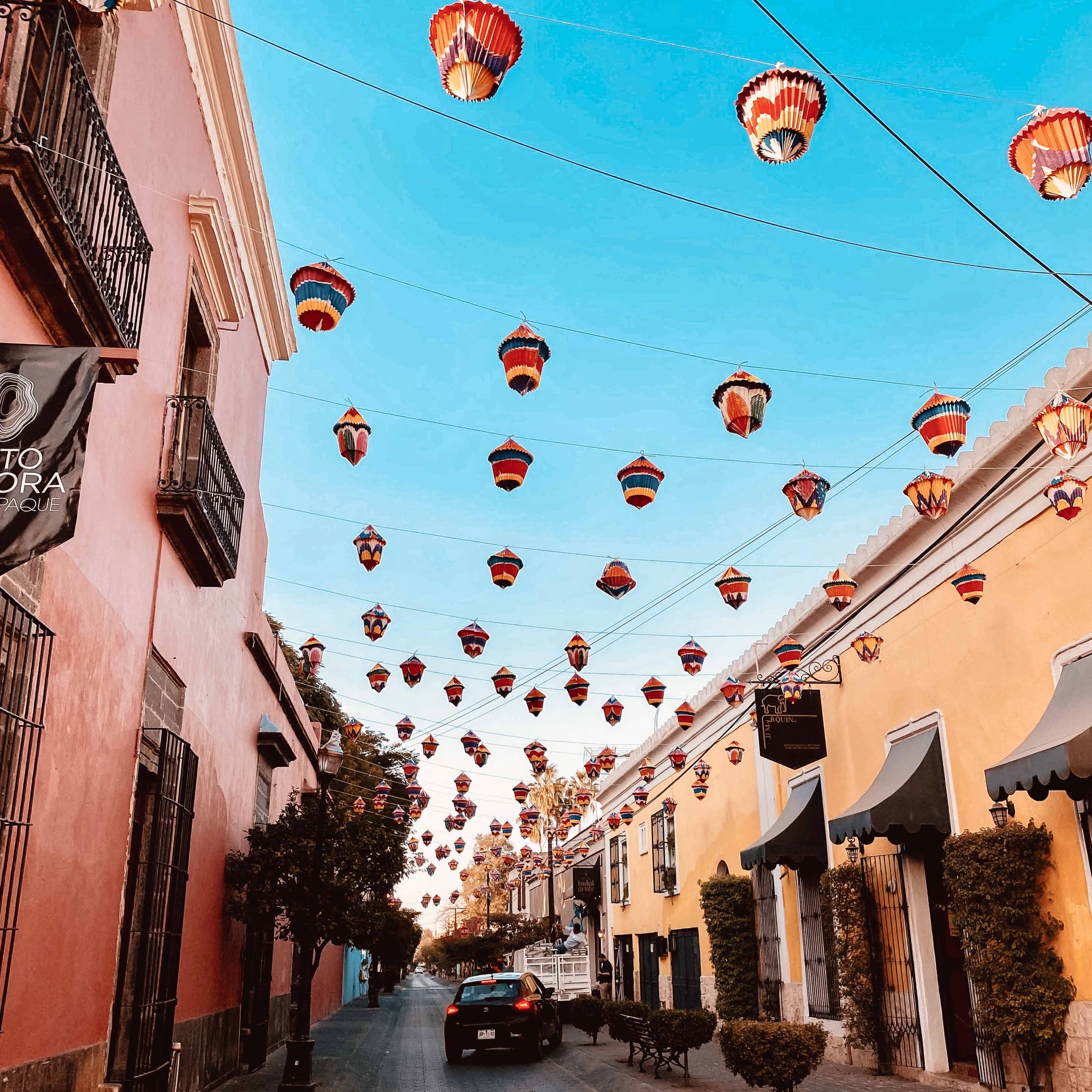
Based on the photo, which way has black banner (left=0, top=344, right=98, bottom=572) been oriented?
toward the camera

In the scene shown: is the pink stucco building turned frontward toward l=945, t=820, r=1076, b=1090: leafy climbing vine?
yes

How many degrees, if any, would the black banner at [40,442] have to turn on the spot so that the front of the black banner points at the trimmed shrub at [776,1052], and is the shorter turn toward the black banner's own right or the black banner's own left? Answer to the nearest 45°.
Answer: approximately 135° to the black banner's own left

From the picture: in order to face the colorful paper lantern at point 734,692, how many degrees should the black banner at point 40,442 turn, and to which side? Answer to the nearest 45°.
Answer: approximately 135° to its left

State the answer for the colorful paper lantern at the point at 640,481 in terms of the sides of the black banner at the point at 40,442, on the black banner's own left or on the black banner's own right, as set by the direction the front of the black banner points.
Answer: on the black banner's own left

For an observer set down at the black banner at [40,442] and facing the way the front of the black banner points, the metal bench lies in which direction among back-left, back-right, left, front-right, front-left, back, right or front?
back-left

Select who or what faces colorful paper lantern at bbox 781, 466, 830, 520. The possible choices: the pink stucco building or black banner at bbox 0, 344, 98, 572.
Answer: the pink stucco building

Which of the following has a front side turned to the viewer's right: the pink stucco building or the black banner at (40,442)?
the pink stucco building

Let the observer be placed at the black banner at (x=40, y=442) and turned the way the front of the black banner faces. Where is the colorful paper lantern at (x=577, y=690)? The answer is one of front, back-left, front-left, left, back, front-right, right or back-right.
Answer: back-left

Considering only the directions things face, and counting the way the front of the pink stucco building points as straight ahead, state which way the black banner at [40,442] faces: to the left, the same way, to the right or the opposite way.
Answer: to the right

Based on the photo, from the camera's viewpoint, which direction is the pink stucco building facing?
to the viewer's right

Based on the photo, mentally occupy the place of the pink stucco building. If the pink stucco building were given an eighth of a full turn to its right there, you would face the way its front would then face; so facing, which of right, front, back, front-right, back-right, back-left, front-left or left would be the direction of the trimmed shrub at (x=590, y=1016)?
left

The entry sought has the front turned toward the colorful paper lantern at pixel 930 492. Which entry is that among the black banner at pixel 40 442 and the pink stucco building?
the pink stucco building

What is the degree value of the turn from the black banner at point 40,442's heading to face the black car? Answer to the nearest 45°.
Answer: approximately 135° to its left

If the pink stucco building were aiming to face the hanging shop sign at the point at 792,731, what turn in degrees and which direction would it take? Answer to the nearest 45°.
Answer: approximately 45° to its left

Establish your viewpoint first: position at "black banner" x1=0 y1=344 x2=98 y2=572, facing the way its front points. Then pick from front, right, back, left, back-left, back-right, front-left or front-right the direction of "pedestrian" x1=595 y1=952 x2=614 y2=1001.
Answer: back-left

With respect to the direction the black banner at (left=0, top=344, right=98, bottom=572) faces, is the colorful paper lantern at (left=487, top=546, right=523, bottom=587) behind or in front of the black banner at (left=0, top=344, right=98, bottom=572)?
behind

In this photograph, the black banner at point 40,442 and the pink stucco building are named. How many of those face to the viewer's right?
1
